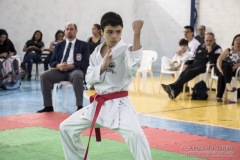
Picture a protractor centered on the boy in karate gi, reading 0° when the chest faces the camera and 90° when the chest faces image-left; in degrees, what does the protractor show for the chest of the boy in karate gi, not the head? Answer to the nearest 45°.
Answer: approximately 45°

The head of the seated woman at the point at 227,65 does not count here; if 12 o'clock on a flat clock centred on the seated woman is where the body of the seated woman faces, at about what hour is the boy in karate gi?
The boy in karate gi is roughly at 11 o'clock from the seated woman.

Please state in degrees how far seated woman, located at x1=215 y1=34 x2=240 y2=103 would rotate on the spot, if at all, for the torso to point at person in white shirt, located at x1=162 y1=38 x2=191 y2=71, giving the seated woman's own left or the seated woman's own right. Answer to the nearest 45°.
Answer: approximately 90° to the seated woman's own right

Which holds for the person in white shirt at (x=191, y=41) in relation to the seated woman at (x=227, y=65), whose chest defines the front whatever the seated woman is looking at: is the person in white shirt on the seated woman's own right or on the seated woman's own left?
on the seated woman's own right

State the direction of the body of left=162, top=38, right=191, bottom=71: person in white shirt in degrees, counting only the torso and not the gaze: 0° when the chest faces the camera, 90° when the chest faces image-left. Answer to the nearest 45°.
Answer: approximately 45°

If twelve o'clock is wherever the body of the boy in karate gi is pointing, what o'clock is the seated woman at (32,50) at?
The seated woman is roughly at 4 o'clock from the boy in karate gi.

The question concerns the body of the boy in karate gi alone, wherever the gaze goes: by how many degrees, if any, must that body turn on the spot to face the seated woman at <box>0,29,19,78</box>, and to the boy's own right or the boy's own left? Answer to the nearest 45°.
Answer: approximately 135° to the boy's own right
